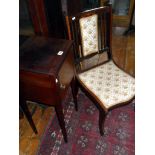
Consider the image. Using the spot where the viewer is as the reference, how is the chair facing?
facing the viewer and to the right of the viewer
